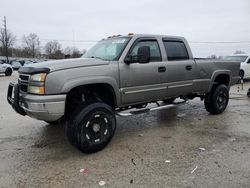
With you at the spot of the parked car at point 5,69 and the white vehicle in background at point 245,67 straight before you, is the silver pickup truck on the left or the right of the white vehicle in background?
right

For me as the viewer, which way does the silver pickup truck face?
facing the viewer and to the left of the viewer

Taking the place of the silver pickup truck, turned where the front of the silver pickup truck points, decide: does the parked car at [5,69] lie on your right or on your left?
on your right

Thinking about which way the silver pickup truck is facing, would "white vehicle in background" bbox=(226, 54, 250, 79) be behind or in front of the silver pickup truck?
behind

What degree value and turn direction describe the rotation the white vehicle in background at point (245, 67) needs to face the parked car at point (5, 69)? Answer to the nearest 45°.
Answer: approximately 45° to its right

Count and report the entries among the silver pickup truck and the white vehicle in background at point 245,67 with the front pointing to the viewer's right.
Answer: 0

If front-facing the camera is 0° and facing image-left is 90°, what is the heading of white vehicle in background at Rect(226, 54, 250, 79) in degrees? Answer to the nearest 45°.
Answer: approximately 45°

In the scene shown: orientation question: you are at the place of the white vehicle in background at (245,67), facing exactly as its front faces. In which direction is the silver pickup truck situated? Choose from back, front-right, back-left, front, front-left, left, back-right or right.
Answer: front-left
